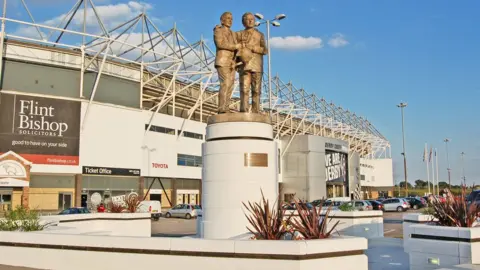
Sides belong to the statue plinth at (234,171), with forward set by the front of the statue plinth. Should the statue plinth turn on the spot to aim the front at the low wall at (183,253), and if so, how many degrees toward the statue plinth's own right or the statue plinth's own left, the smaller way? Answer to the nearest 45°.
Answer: approximately 45° to the statue plinth's own right

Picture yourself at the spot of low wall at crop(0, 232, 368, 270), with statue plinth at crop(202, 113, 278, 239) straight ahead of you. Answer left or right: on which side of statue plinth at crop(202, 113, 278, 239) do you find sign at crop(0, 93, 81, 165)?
left

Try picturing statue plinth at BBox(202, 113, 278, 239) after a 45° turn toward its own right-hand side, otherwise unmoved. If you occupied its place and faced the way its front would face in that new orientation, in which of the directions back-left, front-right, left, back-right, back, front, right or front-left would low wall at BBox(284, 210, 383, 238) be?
back-left

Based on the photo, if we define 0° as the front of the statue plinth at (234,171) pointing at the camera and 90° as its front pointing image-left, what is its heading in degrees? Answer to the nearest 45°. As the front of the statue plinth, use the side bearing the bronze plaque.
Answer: approximately 315°

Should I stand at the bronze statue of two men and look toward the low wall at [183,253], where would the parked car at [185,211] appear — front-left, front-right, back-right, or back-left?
back-right

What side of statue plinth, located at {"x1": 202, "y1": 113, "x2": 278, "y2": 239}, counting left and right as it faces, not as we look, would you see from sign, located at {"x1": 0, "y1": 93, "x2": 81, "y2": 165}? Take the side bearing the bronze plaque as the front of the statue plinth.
back
